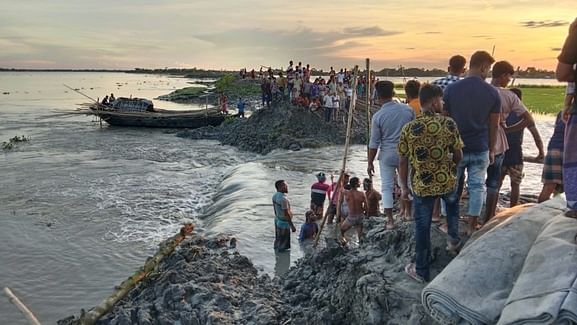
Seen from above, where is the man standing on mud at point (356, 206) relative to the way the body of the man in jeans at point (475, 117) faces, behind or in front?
in front

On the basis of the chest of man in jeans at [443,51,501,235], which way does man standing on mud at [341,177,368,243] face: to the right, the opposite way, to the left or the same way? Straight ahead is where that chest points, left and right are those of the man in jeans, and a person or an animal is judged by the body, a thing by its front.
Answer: the same way

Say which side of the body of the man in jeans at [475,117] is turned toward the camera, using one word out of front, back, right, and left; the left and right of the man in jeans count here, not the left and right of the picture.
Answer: back

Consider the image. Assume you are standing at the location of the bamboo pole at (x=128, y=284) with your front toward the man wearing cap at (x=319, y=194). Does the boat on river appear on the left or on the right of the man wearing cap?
left

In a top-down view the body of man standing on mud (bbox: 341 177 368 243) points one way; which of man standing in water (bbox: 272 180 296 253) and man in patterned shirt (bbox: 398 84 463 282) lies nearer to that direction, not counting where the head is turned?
the man standing in water

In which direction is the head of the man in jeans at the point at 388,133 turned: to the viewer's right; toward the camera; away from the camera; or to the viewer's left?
away from the camera

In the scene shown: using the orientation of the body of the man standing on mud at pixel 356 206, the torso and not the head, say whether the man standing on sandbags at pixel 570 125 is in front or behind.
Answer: behind

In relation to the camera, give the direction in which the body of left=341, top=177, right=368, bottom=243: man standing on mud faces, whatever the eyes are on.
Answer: away from the camera

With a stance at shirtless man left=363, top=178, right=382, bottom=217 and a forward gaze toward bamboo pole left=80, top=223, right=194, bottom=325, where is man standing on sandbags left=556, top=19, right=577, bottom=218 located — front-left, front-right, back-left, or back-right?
front-left

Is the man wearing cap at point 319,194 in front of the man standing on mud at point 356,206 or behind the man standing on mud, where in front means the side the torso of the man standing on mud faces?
in front
